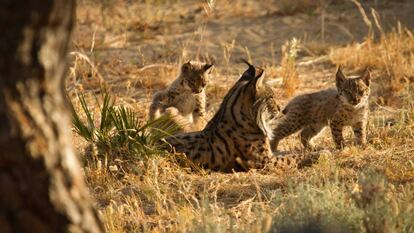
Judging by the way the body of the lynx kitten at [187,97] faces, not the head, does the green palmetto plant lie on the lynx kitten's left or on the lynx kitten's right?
on the lynx kitten's right

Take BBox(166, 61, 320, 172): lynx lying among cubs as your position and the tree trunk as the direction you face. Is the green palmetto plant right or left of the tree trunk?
right

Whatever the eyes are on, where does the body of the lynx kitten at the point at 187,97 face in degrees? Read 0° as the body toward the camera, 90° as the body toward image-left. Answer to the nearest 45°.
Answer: approximately 315°
